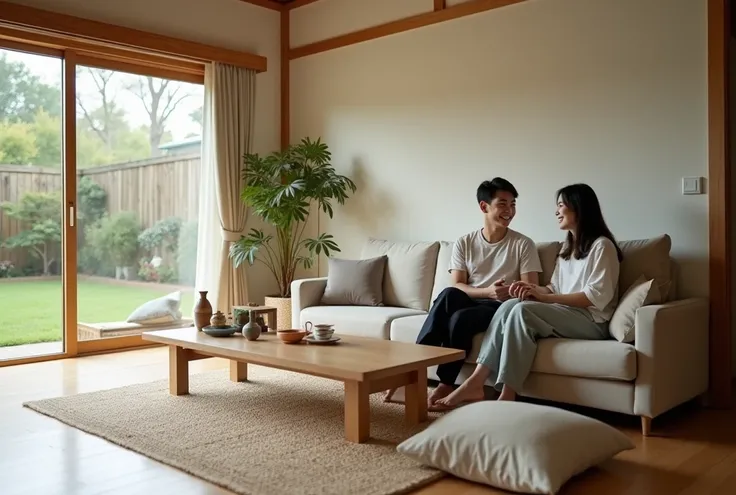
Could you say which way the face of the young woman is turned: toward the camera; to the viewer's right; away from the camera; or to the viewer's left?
to the viewer's left

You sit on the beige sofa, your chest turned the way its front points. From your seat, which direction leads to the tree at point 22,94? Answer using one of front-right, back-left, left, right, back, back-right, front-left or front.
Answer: front-right

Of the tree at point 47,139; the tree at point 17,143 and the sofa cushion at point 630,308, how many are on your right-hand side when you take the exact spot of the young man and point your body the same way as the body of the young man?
2

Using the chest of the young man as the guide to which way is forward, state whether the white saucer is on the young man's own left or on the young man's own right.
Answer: on the young man's own right

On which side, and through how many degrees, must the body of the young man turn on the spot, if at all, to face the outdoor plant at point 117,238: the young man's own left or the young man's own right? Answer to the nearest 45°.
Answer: approximately 90° to the young man's own right

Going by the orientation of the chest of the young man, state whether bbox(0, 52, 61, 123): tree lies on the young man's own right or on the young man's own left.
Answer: on the young man's own right

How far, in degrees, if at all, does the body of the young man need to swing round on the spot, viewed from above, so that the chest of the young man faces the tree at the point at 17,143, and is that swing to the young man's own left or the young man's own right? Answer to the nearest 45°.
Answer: approximately 90° to the young man's own right

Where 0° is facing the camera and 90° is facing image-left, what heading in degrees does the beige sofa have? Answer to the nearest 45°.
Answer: approximately 45°

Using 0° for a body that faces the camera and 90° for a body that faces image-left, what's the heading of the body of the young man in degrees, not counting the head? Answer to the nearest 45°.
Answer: approximately 0°

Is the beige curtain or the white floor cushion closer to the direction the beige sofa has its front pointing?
the white floor cushion

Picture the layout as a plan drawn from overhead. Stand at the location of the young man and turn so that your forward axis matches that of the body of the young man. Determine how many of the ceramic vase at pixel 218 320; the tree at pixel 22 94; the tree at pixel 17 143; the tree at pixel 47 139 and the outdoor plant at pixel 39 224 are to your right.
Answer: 5

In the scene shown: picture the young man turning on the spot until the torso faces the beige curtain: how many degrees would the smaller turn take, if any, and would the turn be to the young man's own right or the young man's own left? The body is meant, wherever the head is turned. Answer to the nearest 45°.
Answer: approximately 135° to the young man's own right

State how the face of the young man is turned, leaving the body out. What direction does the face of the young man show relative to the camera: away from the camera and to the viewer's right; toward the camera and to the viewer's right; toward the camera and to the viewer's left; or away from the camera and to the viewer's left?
toward the camera and to the viewer's right

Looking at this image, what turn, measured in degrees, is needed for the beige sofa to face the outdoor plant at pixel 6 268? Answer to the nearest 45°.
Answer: approximately 45° to its right
